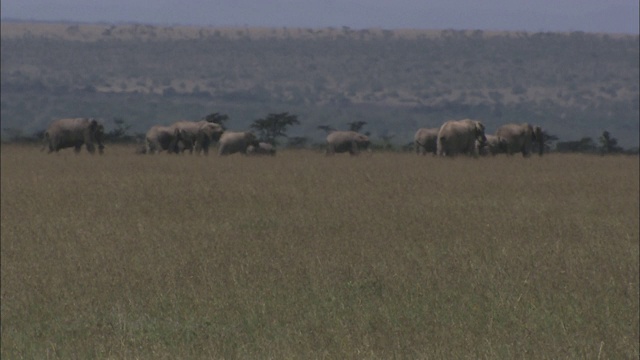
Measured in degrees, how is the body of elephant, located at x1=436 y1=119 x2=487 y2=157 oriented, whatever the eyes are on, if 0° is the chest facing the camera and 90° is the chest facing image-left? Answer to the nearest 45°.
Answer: approximately 270°

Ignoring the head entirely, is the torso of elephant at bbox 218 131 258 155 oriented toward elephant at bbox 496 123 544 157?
yes

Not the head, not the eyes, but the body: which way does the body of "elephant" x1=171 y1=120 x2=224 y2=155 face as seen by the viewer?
to the viewer's right

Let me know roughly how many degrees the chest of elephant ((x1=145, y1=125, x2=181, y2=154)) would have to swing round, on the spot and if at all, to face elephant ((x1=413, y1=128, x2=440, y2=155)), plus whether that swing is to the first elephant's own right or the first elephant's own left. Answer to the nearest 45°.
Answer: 0° — it already faces it

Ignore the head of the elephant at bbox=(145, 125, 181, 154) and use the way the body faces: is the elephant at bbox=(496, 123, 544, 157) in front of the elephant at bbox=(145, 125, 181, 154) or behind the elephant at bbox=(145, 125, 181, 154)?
in front

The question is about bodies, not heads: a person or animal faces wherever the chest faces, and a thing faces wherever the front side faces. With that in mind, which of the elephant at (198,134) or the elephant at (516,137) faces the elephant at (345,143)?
the elephant at (198,134)

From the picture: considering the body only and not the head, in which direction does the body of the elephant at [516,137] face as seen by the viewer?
to the viewer's right

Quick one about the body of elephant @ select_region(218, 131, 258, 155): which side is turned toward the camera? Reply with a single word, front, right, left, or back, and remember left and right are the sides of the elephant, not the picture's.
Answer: right

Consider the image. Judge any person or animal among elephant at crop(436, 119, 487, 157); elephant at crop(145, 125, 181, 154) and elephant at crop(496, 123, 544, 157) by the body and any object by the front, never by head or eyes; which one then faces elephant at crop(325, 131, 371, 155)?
elephant at crop(145, 125, 181, 154)

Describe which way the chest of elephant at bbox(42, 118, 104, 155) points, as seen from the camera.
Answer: to the viewer's right

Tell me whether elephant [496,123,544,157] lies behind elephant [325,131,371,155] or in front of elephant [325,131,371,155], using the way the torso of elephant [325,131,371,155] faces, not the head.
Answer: in front

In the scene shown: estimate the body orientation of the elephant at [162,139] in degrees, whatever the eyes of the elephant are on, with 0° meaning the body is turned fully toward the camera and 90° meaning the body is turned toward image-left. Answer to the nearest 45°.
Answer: approximately 270°

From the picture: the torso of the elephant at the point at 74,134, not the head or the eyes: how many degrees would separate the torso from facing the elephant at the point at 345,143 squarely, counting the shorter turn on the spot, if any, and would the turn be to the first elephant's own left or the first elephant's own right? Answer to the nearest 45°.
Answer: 0° — it already faces it
